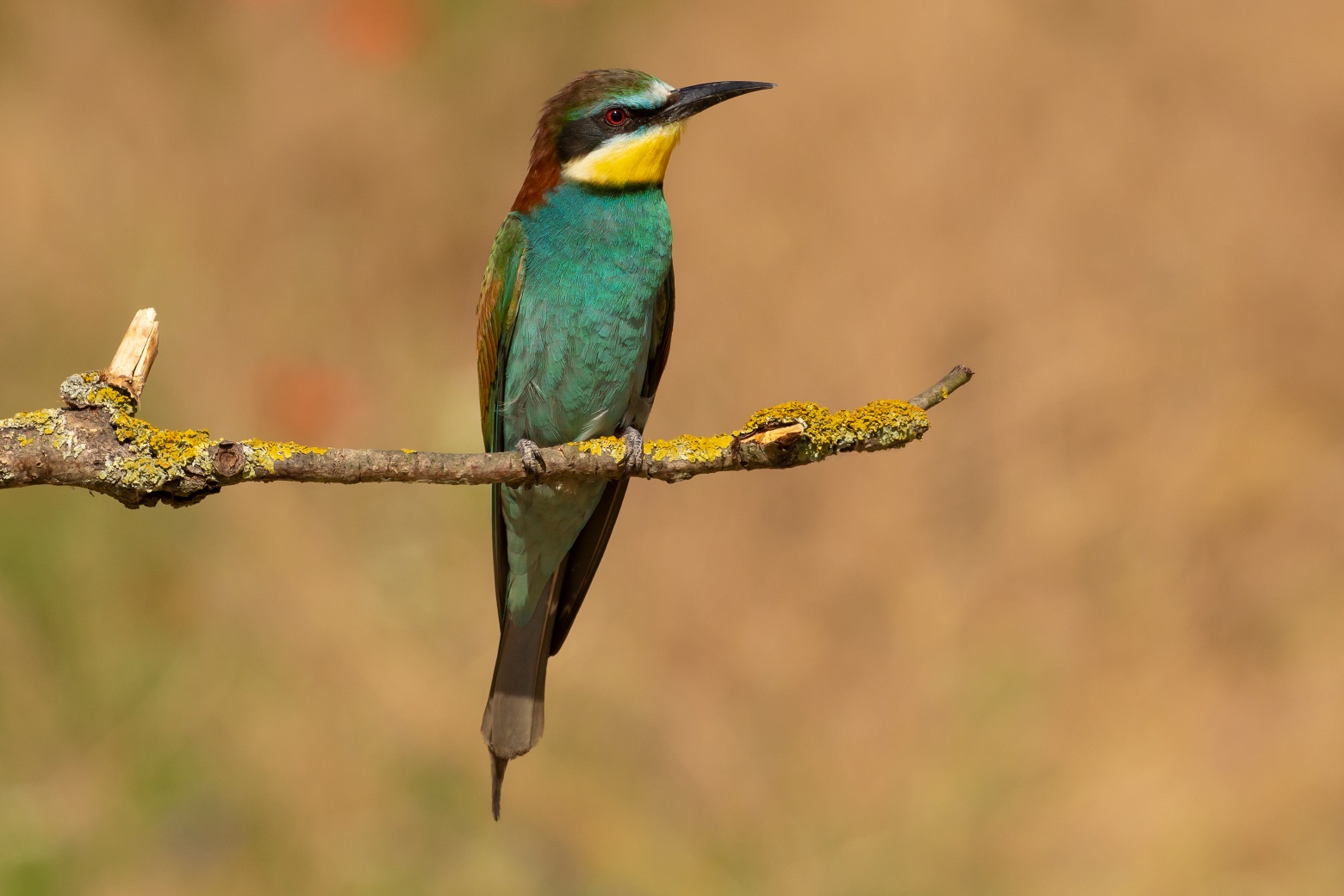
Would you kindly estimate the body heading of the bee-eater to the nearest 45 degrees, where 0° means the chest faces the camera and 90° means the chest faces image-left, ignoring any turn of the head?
approximately 315°
